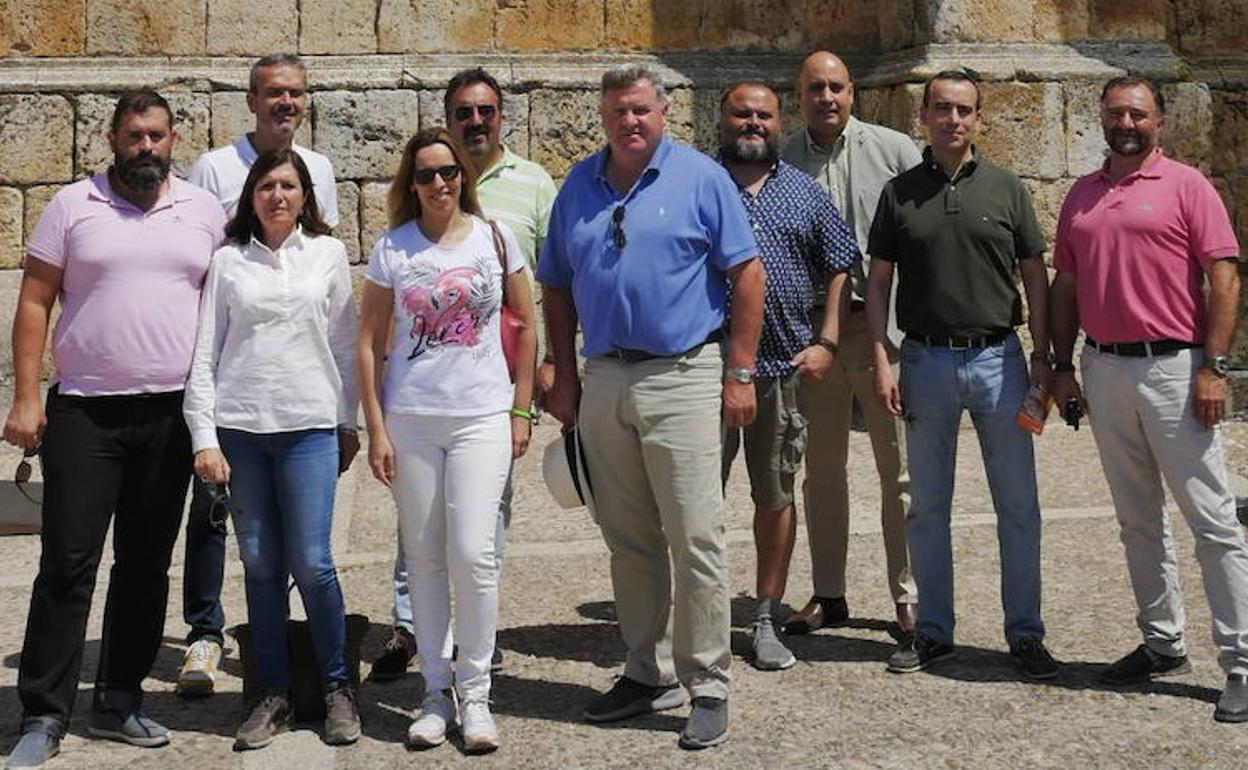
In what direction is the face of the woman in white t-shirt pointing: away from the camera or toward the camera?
toward the camera

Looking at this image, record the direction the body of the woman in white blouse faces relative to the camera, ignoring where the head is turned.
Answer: toward the camera

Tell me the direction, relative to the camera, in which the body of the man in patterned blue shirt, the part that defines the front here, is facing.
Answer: toward the camera

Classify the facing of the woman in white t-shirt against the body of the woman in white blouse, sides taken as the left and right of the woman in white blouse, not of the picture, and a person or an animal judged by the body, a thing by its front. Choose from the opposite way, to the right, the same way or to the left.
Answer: the same way

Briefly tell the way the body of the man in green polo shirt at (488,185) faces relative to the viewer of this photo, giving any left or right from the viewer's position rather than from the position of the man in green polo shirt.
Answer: facing the viewer

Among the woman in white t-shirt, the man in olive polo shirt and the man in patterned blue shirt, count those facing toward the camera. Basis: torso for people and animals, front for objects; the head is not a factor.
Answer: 3

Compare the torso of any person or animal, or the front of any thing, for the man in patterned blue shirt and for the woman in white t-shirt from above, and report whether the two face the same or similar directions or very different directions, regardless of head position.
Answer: same or similar directions

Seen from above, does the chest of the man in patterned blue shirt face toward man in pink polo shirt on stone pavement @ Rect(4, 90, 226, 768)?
no

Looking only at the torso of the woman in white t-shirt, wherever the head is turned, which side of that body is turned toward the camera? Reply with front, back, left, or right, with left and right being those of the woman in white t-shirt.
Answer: front

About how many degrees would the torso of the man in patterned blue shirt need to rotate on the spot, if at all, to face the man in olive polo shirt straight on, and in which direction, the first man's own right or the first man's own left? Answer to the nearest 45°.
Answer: approximately 90° to the first man's own left

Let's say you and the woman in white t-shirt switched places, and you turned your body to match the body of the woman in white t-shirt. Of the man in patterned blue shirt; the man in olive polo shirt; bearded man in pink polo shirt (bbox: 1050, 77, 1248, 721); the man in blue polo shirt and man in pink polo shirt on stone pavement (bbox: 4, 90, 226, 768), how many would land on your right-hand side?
1

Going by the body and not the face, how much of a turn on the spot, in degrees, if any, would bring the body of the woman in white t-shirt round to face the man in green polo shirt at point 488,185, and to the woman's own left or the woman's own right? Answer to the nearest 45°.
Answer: approximately 180°

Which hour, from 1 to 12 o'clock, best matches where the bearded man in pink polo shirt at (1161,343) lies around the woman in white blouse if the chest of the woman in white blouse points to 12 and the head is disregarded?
The bearded man in pink polo shirt is roughly at 9 o'clock from the woman in white blouse.

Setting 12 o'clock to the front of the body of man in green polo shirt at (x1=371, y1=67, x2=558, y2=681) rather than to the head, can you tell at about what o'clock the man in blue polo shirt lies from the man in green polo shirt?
The man in blue polo shirt is roughly at 11 o'clock from the man in green polo shirt.

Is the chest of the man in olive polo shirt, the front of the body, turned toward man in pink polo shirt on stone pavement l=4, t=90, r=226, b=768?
no

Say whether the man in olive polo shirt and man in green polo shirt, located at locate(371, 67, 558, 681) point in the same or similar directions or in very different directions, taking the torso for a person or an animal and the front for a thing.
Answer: same or similar directions

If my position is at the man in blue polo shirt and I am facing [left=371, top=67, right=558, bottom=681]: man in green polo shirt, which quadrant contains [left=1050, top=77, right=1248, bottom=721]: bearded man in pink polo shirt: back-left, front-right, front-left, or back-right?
back-right
